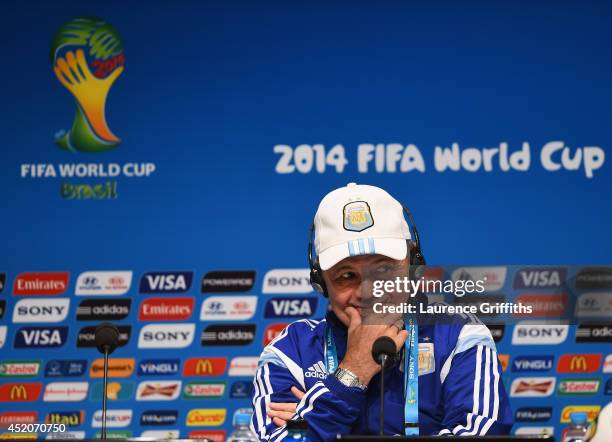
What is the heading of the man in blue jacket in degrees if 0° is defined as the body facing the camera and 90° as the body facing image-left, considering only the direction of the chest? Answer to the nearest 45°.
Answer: approximately 0°
